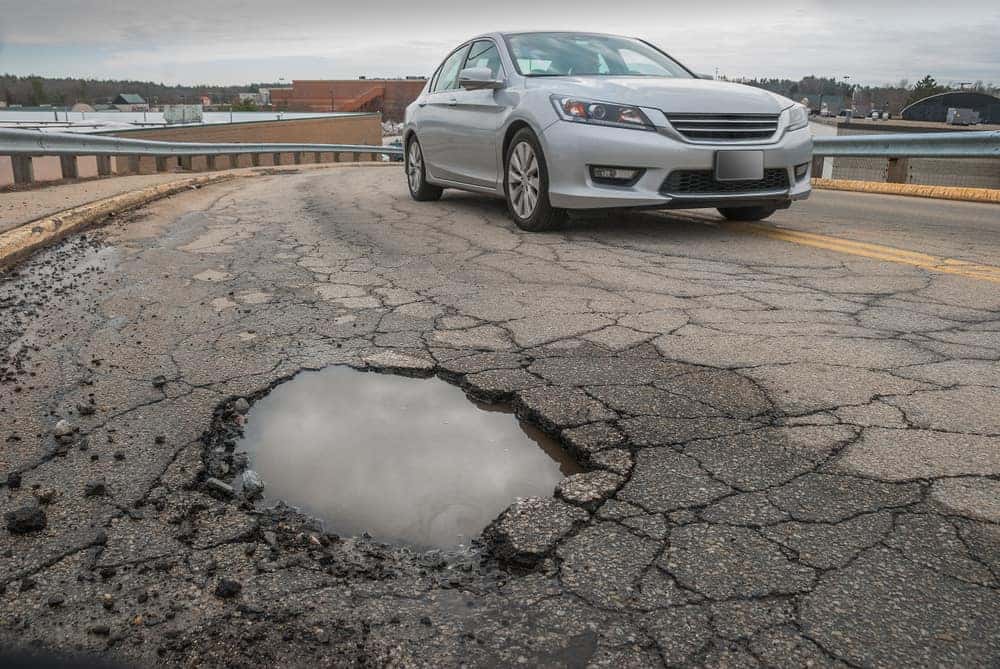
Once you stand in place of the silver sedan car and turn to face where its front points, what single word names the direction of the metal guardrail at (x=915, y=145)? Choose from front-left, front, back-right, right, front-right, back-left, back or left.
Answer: left

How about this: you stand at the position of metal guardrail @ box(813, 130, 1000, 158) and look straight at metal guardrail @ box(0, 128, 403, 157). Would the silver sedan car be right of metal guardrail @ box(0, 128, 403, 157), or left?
left

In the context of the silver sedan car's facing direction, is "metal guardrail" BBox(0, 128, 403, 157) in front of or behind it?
behind
